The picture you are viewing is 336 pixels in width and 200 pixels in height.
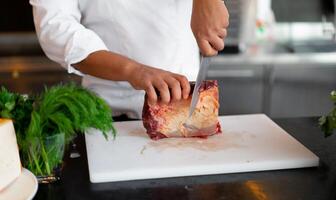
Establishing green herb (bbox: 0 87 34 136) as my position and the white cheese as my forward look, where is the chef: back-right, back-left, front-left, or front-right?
back-left

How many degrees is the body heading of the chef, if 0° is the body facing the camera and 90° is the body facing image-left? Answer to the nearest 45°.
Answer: approximately 315°
